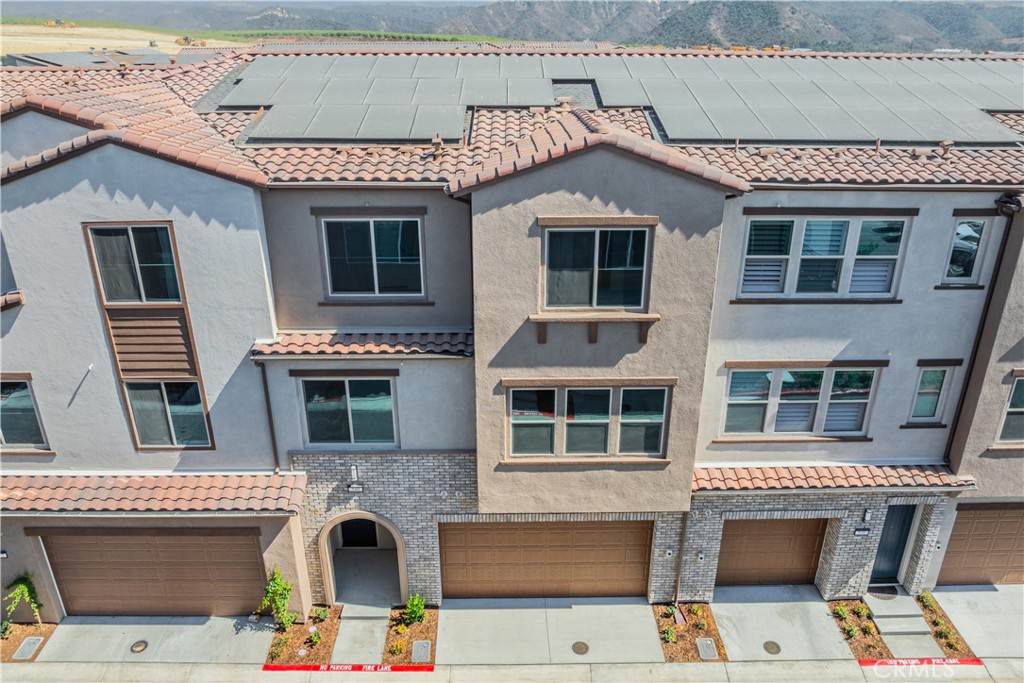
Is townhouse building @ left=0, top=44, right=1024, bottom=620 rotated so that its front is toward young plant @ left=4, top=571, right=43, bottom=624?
no

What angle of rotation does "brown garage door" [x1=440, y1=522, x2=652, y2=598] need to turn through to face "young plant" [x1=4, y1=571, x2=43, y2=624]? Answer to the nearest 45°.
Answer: approximately 90° to its right

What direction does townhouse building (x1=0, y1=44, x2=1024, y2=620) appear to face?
toward the camera

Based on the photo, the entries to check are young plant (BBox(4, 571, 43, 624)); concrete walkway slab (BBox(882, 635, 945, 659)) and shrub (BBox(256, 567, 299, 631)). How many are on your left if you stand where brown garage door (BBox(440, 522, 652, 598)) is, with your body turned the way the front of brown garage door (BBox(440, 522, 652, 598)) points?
1

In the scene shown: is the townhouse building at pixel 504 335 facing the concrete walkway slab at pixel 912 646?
no

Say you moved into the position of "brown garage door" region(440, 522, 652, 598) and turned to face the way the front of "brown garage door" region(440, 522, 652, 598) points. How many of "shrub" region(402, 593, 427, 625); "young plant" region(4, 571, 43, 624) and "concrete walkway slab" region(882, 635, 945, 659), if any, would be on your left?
1

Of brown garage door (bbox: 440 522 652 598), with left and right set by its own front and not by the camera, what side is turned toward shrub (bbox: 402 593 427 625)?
right

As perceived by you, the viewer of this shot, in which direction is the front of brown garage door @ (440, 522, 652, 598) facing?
facing the viewer
